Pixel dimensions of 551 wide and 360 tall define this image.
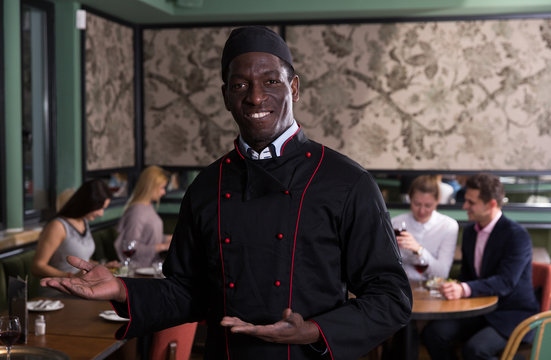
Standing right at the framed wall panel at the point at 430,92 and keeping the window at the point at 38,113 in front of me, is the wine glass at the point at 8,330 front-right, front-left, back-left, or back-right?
front-left

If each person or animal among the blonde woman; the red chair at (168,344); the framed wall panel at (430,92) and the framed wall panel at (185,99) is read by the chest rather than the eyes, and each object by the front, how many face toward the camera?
2

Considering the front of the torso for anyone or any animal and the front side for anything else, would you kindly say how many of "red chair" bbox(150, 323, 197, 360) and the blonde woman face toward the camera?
0

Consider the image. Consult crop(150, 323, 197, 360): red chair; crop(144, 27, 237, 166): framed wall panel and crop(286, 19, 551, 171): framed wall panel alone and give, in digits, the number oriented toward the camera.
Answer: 2

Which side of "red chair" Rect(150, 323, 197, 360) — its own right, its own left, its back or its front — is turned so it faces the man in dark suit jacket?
right

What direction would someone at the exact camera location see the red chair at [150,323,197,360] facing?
facing away from the viewer and to the left of the viewer

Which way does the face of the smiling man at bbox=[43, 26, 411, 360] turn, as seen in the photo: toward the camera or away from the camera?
toward the camera

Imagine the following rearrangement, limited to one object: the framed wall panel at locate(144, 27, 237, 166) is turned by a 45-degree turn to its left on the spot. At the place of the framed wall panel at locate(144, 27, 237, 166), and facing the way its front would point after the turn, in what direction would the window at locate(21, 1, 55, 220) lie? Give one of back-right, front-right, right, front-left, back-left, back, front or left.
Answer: right

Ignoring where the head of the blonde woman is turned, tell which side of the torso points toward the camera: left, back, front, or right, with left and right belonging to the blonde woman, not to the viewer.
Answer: right

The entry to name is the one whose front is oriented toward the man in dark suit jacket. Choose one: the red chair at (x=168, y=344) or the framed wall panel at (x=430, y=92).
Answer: the framed wall panel

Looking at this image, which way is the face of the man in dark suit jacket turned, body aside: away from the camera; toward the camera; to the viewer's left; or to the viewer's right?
to the viewer's left

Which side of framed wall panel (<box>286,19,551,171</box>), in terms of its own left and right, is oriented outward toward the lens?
front

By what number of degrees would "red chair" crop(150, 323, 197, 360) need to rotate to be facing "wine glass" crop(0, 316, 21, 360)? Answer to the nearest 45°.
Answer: approximately 90° to its left

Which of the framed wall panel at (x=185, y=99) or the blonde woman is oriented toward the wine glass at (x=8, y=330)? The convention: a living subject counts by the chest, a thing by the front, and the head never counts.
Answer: the framed wall panel

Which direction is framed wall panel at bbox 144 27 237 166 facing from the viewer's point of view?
toward the camera

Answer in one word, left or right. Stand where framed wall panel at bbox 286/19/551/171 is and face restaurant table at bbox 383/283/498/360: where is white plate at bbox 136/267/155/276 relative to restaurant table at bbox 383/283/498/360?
right
